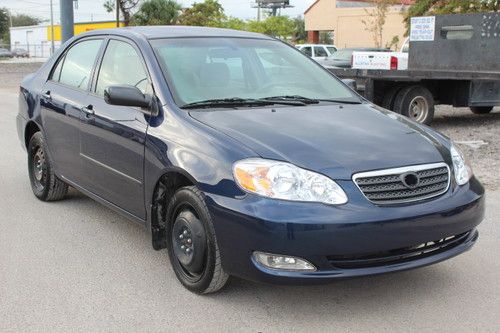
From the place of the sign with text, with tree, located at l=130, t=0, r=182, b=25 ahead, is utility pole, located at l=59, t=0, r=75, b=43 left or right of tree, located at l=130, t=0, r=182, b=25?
left

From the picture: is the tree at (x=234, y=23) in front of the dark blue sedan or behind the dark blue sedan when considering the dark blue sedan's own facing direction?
behind

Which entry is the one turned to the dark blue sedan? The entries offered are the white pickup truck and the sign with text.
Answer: the sign with text

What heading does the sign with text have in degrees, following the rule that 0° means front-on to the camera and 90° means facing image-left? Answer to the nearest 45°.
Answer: approximately 0°

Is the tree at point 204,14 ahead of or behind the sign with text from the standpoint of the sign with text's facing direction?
behind

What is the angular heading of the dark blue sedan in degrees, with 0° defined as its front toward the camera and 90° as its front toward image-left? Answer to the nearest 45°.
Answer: approximately 315°

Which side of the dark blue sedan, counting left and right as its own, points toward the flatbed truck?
left

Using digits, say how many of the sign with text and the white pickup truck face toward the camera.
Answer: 1

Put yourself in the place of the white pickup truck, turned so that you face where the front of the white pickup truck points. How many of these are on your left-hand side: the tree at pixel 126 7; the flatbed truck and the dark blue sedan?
1

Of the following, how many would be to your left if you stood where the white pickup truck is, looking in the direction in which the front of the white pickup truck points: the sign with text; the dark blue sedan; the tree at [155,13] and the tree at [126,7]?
2

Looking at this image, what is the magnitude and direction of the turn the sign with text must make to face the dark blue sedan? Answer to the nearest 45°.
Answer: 0° — it already faces it
